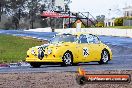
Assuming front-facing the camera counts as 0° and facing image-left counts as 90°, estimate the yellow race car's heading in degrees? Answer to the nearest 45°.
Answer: approximately 45°
